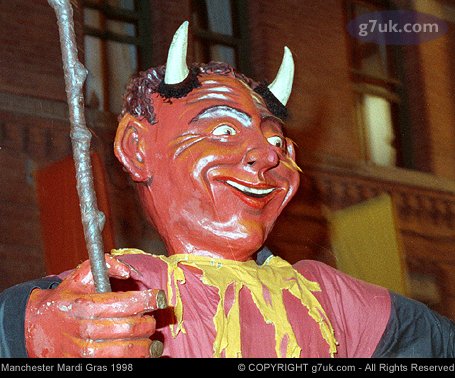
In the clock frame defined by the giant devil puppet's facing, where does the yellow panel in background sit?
The yellow panel in background is roughly at 8 o'clock from the giant devil puppet.

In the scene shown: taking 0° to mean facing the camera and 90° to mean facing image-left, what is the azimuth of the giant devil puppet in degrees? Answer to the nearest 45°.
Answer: approximately 315°

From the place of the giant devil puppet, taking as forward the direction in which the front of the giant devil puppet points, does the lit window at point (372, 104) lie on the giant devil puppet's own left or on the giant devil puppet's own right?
on the giant devil puppet's own left
